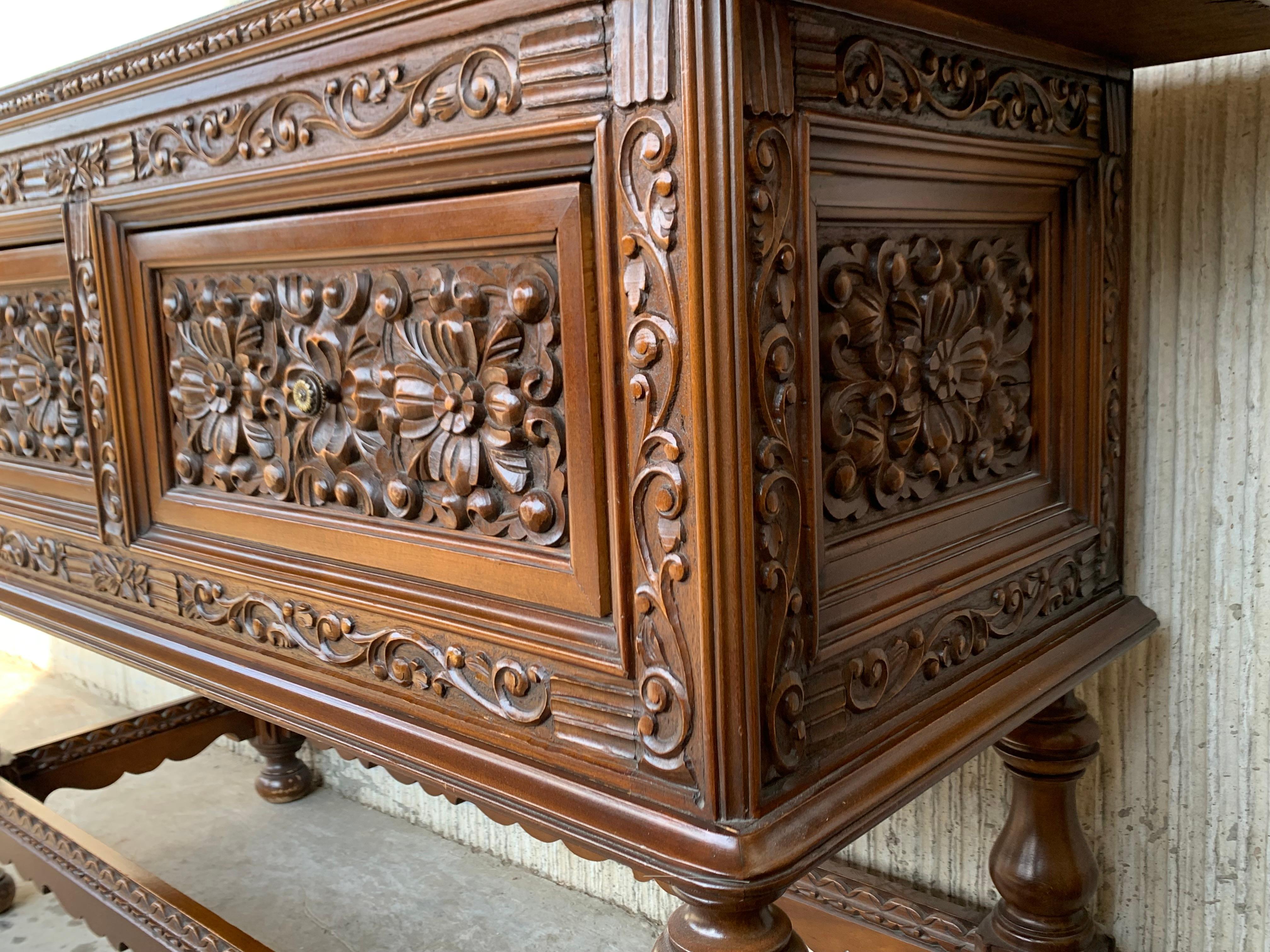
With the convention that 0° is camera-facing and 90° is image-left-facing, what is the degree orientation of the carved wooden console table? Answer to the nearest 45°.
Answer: approximately 45°
